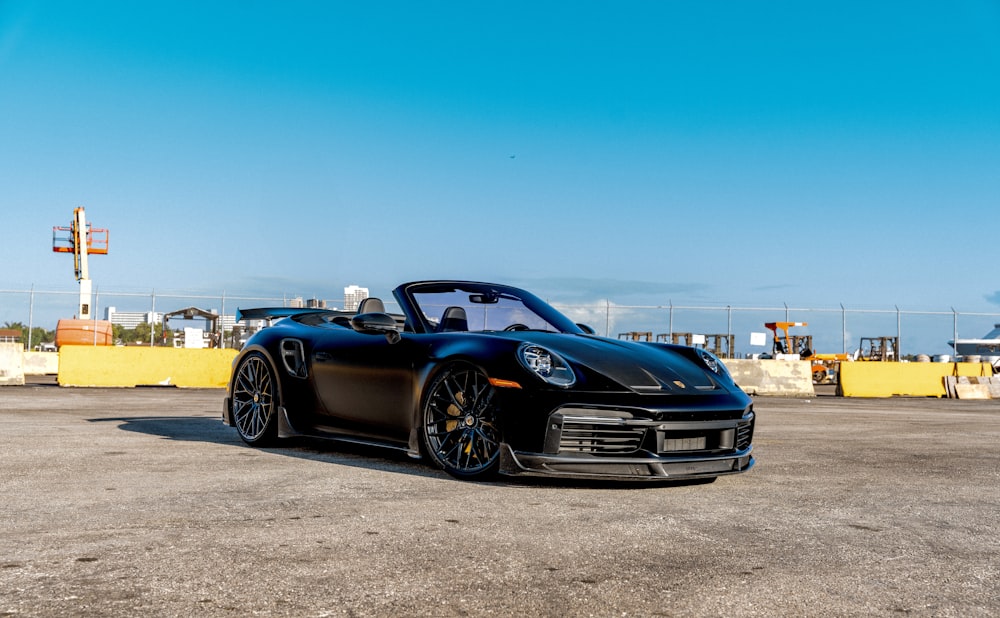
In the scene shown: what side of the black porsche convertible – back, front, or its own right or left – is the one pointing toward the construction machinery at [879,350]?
left

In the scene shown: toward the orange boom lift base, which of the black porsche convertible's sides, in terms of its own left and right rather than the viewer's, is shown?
back

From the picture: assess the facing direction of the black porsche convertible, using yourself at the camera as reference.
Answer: facing the viewer and to the right of the viewer

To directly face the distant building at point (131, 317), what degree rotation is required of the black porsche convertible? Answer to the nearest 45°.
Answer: approximately 180°
